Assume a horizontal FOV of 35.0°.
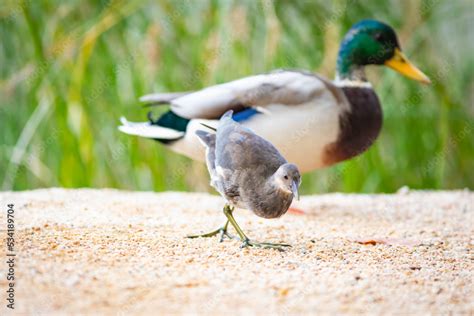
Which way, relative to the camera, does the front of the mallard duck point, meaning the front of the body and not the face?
to the viewer's right

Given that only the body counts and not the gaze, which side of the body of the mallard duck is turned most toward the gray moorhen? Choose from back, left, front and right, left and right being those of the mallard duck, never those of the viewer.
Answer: right
